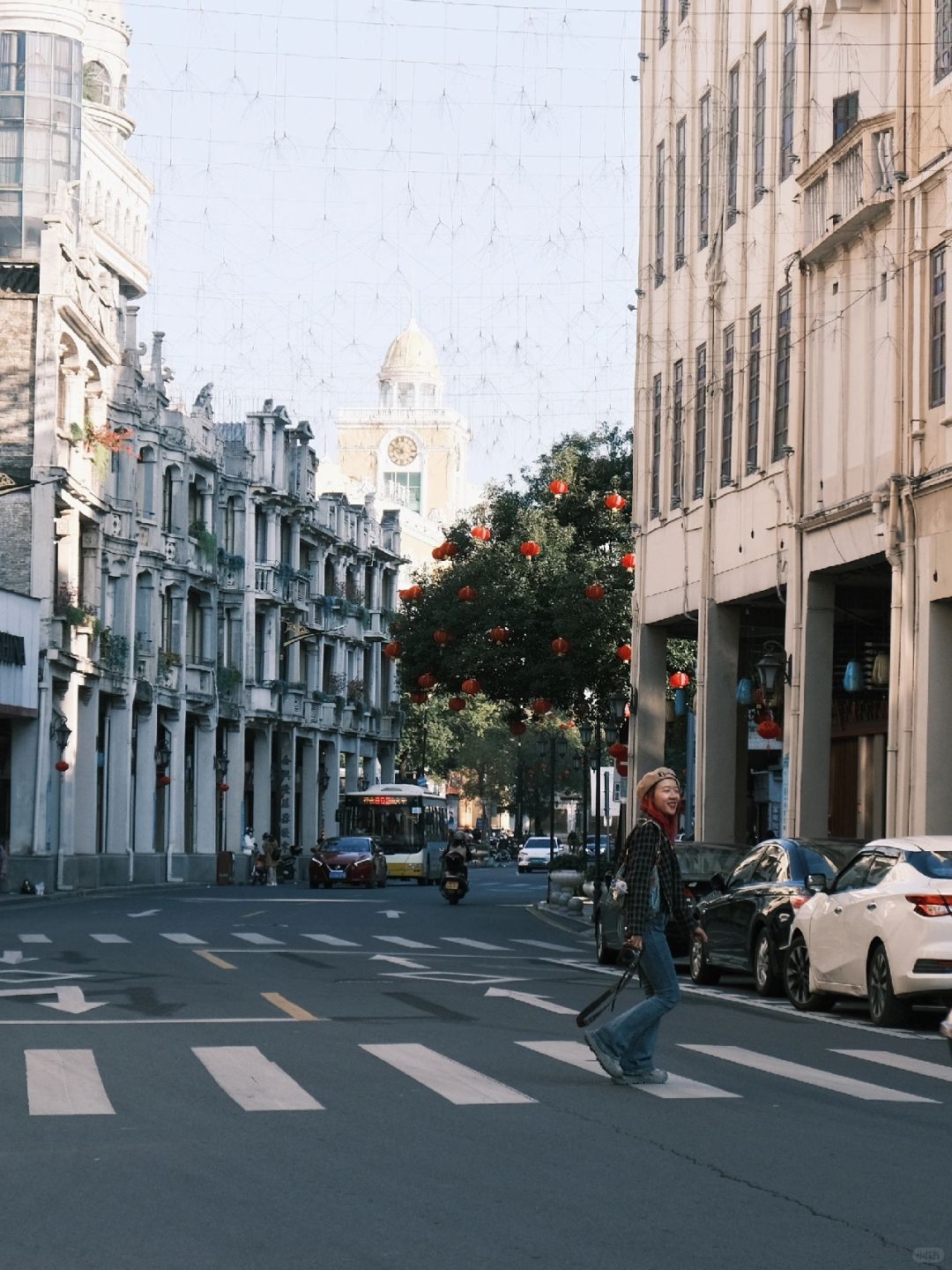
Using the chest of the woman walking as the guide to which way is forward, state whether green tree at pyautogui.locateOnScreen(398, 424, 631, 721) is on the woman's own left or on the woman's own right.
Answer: on the woman's own left

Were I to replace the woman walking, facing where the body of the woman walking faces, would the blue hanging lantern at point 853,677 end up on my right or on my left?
on my left

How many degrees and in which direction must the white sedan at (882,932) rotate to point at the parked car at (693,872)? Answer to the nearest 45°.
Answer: approximately 45° to its right

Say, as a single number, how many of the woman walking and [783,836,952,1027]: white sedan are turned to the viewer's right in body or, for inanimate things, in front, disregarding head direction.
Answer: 1

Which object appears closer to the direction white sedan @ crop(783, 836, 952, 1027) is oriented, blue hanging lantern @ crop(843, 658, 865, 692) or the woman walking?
the blue hanging lantern

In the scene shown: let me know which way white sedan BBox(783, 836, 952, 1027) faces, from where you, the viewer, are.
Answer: facing away from the viewer and to the left of the viewer
